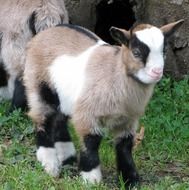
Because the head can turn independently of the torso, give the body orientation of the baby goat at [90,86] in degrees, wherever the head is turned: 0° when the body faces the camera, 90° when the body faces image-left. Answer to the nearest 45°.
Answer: approximately 315°

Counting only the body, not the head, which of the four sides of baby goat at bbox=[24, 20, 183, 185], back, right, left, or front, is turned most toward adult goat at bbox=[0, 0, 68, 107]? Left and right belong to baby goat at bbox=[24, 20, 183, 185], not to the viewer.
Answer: back
